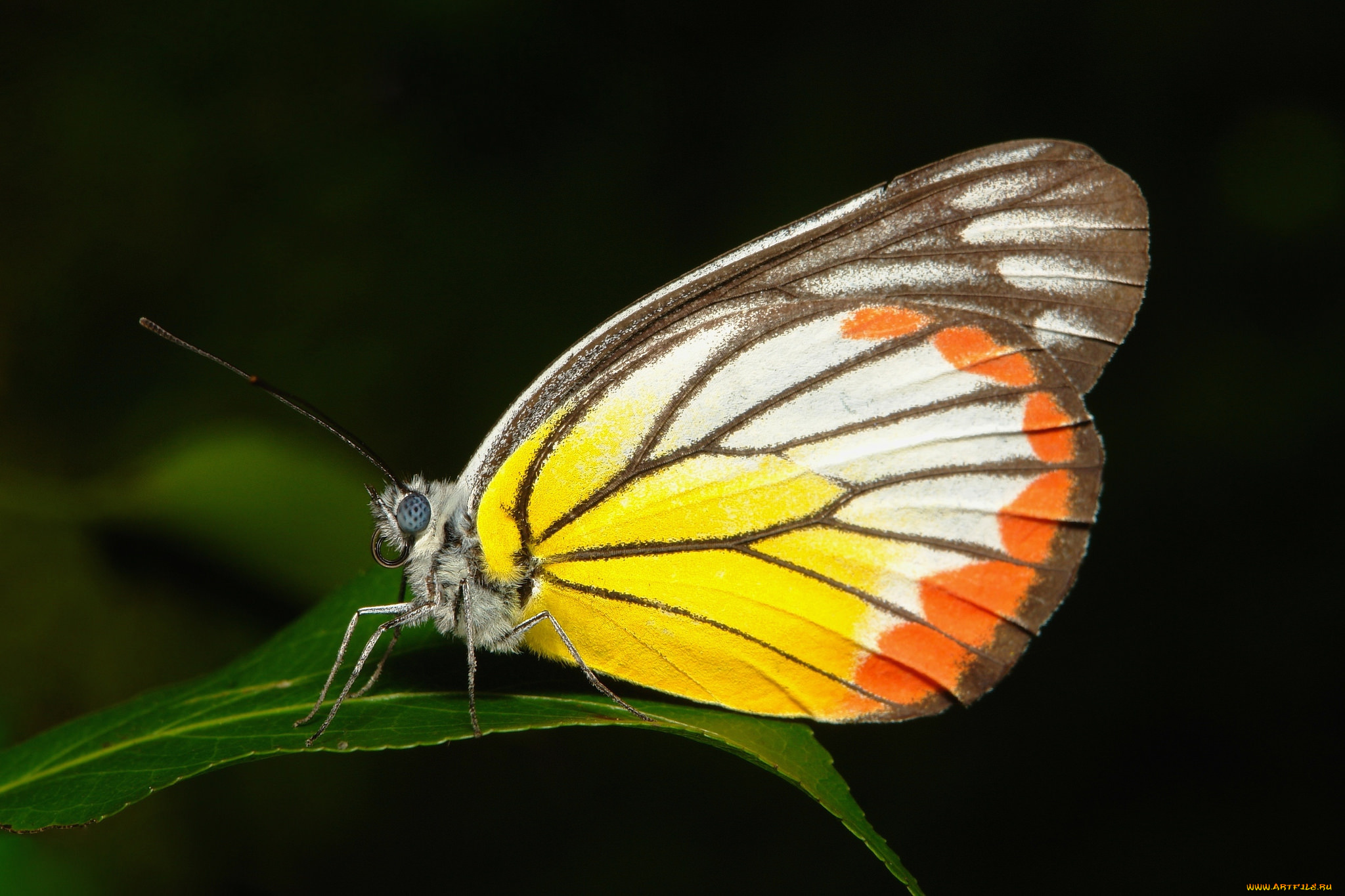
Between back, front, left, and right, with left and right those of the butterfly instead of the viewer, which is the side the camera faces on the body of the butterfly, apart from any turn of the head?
left
